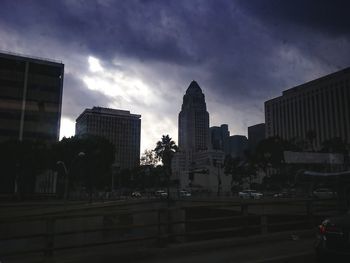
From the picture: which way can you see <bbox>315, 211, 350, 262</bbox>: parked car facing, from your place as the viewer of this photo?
facing away from the viewer and to the right of the viewer
